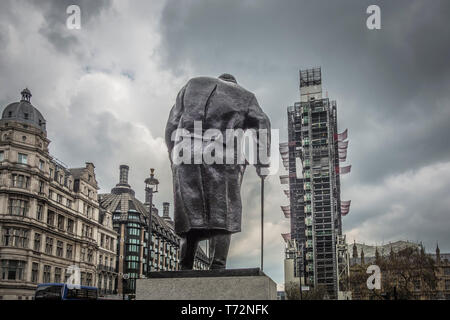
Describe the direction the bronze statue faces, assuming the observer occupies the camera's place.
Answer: facing away from the viewer and to the right of the viewer
